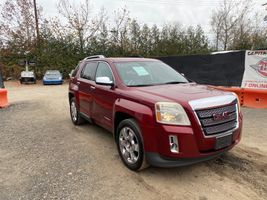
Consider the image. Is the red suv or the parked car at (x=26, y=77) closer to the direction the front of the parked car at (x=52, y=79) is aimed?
the red suv

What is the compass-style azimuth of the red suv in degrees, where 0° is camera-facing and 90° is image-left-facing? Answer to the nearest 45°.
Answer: approximately 315°

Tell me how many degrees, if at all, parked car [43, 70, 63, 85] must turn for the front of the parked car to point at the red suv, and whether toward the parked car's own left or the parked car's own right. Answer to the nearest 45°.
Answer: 0° — it already faces it

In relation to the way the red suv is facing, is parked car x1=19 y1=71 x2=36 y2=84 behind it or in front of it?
behind

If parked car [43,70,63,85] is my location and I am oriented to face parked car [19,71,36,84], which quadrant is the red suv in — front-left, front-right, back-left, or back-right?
back-left

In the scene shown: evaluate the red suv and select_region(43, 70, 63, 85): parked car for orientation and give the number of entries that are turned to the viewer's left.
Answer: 0

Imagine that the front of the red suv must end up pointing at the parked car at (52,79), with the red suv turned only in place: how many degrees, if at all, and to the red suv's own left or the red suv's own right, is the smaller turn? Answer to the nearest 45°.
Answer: approximately 180°
